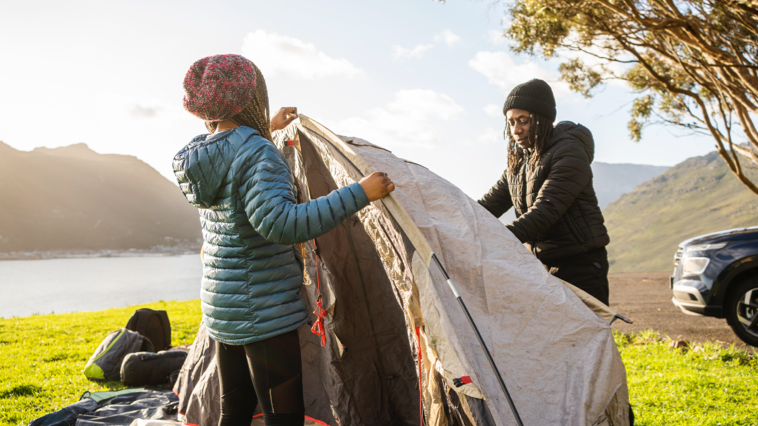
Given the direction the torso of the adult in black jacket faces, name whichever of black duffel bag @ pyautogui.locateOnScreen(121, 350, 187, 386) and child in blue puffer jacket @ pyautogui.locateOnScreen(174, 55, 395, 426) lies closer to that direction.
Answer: the child in blue puffer jacket

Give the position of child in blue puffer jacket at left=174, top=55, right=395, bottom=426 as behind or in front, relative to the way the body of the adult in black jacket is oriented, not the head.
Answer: in front

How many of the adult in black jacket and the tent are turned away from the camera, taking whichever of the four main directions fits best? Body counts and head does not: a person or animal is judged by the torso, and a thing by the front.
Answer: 0

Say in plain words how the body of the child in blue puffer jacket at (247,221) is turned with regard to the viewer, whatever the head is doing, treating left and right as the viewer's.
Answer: facing away from the viewer and to the right of the viewer

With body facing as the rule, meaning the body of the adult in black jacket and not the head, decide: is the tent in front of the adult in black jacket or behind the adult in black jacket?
in front

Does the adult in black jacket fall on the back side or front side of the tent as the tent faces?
on the back side

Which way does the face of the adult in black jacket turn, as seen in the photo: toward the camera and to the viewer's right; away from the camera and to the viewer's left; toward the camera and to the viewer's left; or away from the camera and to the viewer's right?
toward the camera and to the viewer's left

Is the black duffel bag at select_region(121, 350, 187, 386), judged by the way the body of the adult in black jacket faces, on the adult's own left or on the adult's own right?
on the adult's own right

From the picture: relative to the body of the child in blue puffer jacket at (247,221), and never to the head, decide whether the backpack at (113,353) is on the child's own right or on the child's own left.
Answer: on the child's own left

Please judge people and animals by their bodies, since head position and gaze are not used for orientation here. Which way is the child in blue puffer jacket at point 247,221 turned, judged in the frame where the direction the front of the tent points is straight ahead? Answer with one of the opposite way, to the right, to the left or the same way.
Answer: the opposite way

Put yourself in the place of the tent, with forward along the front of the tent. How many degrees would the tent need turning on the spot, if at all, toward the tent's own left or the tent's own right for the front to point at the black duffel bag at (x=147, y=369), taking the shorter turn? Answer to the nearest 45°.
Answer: approximately 90° to the tent's own right

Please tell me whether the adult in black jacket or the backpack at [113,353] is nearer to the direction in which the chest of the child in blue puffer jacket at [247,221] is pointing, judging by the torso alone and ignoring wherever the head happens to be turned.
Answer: the adult in black jacket
